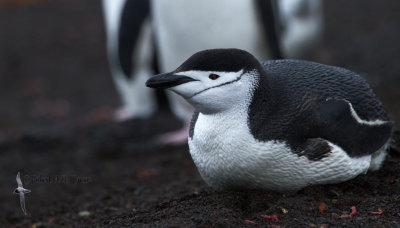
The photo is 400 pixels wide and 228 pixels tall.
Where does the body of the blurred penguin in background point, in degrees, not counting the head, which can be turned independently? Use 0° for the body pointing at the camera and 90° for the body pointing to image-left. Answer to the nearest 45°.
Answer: approximately 45°

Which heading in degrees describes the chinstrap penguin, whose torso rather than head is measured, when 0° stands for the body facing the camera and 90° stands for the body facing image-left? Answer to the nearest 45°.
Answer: approximately 45°

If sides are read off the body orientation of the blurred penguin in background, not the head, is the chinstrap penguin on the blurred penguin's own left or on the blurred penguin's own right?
on the blurred penguin's own left
